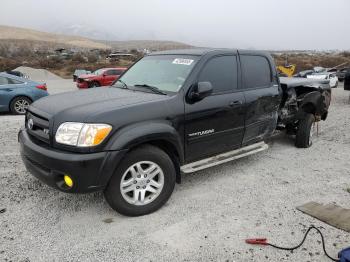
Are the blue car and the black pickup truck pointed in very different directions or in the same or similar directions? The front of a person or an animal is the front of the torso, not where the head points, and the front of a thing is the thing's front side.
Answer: same or similar directions

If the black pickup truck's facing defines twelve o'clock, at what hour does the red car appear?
The red car is roughly at 4 o'clock from the black pickup truck.

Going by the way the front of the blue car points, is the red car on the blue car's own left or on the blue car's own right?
on the blue car's own right

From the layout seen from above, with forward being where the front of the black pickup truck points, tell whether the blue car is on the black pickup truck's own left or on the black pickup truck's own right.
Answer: on the black pickup truck's own right

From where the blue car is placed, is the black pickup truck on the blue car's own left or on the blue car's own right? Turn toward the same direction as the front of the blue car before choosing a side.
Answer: on the blue car's own left
